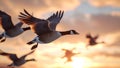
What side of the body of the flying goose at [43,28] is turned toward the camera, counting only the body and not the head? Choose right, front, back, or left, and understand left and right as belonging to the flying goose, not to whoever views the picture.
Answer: right

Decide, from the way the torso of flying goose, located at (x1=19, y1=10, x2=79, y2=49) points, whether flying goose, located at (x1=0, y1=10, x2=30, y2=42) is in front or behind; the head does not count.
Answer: behind

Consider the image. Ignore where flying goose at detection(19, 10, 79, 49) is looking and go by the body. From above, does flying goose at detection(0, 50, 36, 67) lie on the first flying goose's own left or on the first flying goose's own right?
on the first flying goose's own left
